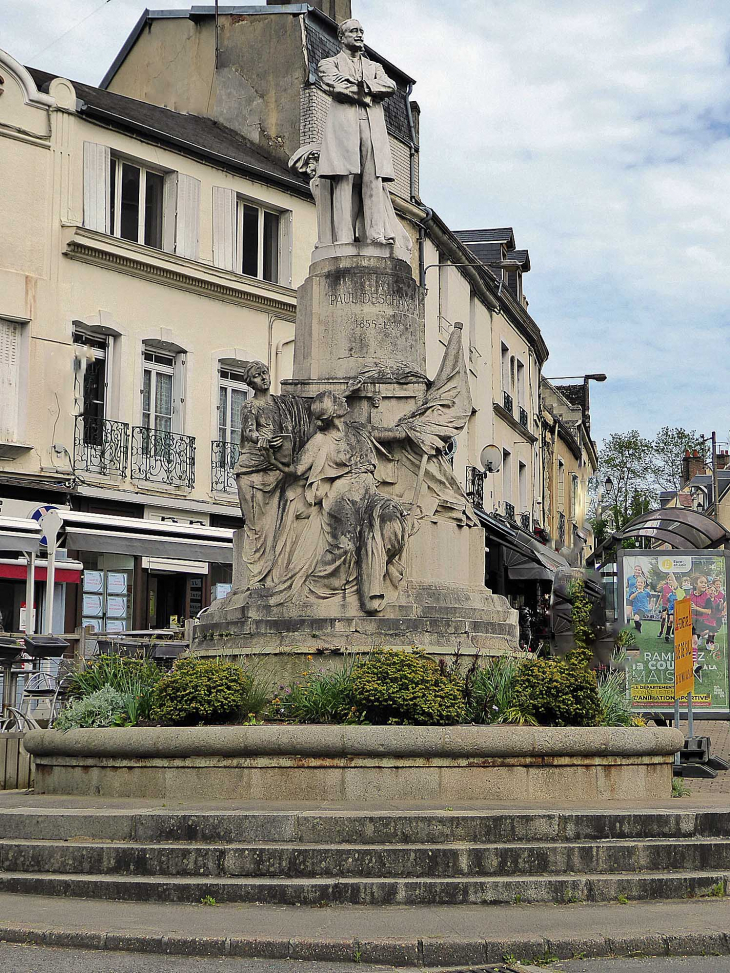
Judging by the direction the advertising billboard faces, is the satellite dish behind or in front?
behind

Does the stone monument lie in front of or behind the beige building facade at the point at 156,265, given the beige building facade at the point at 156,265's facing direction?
in front

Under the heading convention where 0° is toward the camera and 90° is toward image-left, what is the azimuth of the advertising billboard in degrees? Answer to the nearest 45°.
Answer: approximately 0°

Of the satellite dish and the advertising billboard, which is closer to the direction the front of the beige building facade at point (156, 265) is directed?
the advertising billboard

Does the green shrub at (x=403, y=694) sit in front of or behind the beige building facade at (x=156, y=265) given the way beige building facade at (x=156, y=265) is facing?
in front

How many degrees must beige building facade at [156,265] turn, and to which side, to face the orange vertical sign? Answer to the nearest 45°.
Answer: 0° — it already faces it

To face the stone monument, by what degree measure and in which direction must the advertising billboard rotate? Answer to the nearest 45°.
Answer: approximately 45° to its right

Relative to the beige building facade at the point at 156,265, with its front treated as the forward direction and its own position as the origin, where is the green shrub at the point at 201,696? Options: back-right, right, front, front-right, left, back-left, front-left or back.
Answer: front-right
